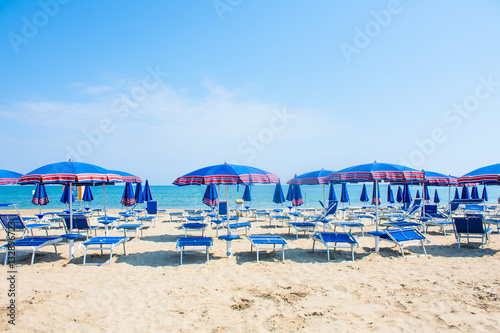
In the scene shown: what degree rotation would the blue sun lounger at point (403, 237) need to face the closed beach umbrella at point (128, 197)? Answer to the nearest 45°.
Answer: approximately 45° to its left

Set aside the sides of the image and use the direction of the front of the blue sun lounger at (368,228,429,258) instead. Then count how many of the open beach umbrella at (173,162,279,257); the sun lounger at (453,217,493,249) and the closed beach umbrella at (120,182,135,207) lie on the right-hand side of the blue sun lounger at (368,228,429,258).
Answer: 1

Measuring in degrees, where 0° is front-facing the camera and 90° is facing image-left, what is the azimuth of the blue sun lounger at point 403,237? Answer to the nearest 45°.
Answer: approximately 135°

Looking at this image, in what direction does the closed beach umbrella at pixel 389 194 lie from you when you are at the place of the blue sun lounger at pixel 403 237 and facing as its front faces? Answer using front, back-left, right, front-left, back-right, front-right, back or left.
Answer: front-right

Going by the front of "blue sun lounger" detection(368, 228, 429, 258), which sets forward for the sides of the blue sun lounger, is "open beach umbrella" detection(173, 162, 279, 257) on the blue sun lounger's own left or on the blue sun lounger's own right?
on the blue sun lounger's own left

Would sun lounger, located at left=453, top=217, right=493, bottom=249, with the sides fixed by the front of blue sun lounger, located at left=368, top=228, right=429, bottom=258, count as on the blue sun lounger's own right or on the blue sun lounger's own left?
on the blue sun lounger's own right

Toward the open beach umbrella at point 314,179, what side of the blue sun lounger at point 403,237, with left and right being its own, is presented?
front

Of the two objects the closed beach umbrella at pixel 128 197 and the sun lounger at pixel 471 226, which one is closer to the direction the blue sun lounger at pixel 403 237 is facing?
the closed beach umbrella
